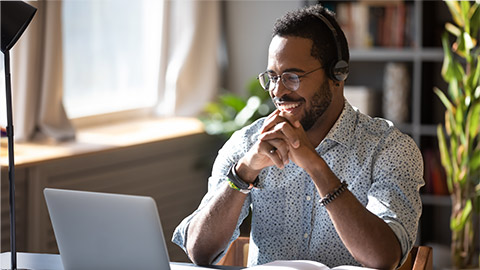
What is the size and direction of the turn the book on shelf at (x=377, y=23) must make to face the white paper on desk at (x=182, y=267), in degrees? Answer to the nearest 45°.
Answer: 0° — it already faces it

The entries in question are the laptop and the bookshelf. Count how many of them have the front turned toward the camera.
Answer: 1

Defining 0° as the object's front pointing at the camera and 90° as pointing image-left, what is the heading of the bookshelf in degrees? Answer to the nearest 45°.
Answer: approximately 0°

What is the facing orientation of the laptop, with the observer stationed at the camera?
facing away from the viewer and to the right of the viewer

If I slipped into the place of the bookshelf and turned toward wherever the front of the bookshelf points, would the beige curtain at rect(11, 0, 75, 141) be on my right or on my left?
on my right

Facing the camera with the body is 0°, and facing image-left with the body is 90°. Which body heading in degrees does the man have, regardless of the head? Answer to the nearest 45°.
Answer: approximately 45°

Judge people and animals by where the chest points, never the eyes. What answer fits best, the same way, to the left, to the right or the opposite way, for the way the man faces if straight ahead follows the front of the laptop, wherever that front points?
the opposite way

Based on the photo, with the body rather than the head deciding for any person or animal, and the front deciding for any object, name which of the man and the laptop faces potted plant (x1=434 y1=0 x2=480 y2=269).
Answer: the laptop

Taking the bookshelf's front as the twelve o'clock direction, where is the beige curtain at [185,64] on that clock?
The beige curtain is roughly at 3 o'clock from the bookshelf.

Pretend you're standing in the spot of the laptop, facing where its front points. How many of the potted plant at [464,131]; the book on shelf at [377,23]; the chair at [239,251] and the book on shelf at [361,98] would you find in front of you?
4

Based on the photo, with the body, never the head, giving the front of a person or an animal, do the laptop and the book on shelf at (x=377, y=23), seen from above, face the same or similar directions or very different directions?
very different directions

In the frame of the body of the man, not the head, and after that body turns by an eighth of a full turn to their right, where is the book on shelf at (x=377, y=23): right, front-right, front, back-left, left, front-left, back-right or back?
right

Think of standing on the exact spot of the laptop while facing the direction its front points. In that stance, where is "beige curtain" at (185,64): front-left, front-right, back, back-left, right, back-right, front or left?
front-left
